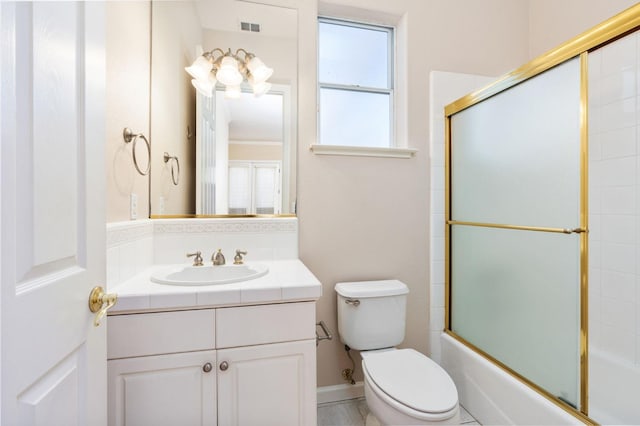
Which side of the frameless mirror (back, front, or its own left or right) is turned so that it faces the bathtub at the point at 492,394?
left

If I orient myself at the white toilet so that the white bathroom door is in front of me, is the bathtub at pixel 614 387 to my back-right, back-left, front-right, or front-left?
back-left

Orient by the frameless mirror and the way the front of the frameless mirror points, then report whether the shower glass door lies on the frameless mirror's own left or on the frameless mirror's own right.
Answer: on the frameless mirror's own left

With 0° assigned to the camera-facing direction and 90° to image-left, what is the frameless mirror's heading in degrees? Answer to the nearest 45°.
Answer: approximately 0°

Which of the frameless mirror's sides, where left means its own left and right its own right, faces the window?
left
